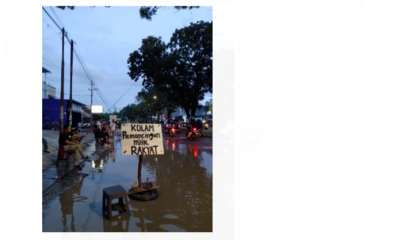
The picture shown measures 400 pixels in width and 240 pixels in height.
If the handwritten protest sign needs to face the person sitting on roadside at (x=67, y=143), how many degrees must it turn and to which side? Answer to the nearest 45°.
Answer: approximately 135° to its right

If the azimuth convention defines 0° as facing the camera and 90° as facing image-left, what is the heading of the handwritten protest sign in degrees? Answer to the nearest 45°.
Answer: approximately 0°

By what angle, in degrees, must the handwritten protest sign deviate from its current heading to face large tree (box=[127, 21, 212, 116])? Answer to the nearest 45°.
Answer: approximately 180°

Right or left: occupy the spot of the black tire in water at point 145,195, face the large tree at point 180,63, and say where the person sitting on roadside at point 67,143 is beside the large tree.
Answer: left
